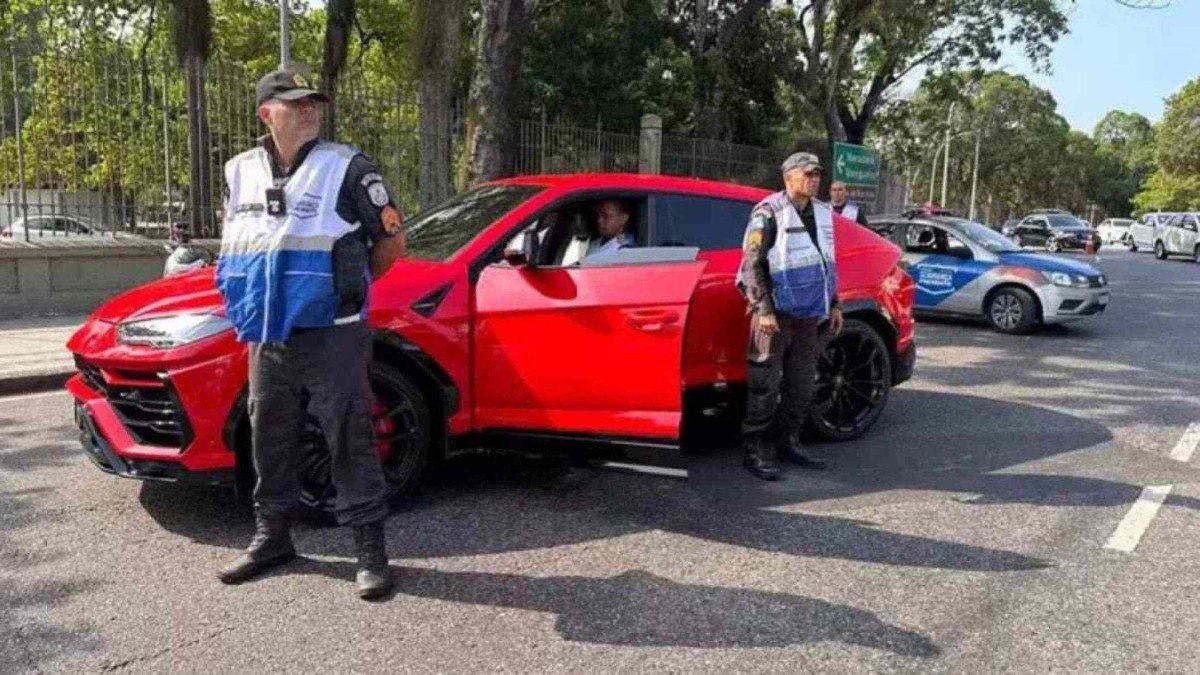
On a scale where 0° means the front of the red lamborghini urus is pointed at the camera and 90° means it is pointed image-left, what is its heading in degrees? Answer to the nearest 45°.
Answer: approximately 45°

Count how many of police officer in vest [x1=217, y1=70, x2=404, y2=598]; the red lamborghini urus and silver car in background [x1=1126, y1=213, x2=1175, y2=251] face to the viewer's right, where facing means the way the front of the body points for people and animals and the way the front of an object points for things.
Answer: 0

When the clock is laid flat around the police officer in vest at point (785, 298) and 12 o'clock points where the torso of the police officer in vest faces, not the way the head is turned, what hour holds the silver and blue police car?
The silver and blue police car is roughly at 8 o'clock from the police officer in vest.

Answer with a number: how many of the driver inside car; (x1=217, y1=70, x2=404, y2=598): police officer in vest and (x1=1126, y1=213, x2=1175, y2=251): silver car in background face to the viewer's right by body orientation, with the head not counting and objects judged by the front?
0

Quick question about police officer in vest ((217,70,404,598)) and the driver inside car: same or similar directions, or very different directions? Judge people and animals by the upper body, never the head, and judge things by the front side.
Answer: same or similar directions

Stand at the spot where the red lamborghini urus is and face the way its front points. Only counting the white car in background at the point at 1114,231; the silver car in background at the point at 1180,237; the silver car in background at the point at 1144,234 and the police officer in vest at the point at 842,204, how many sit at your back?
4

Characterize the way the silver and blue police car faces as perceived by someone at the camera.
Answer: facing the viewer and to the right of the viewer

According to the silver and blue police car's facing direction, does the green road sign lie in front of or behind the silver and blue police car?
behind

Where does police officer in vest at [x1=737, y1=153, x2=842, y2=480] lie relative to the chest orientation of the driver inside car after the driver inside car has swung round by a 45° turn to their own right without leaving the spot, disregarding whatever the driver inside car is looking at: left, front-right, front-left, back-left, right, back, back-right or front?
back

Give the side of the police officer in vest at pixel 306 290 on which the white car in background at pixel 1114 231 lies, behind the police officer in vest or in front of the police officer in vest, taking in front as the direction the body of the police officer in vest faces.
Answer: behind

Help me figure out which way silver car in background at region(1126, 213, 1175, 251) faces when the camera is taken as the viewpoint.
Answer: facing the viewer and to the left of the viewer

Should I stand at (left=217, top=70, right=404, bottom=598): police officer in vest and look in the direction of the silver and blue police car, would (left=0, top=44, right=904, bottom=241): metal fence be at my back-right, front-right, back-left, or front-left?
front-left

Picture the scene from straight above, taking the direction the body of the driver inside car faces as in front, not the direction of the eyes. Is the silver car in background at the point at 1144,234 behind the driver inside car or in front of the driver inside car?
behind
